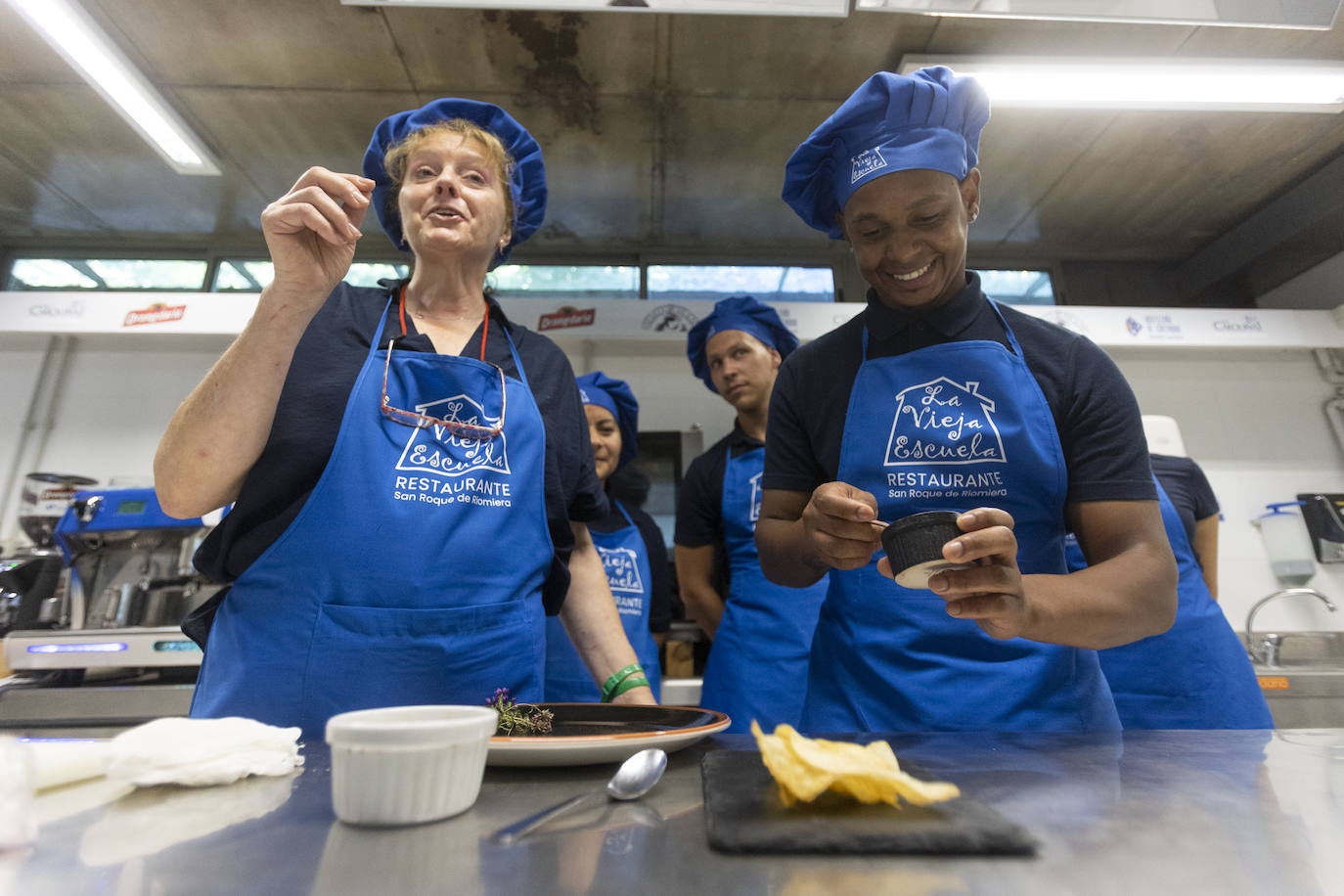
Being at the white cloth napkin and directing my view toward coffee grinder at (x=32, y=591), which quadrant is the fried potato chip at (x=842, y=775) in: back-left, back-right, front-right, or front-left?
back-right

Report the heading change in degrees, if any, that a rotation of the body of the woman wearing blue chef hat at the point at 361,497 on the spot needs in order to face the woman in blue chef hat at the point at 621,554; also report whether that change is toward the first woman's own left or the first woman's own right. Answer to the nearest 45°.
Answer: approximately 135° to the first woman's own left

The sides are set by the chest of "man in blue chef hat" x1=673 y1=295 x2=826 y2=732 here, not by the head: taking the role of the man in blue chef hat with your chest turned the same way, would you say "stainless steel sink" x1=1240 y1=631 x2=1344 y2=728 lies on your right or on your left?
on your left

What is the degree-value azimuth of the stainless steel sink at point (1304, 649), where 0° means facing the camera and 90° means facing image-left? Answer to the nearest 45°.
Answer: approximately 0°

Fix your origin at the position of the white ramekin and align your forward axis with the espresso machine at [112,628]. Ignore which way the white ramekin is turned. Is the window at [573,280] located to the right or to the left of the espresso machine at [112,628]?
right

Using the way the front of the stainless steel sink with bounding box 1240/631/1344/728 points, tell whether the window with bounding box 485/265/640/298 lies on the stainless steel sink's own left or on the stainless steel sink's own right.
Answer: on the stainless steel sink's own right

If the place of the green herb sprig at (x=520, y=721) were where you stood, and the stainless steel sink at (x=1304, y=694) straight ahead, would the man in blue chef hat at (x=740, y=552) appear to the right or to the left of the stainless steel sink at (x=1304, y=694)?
left
